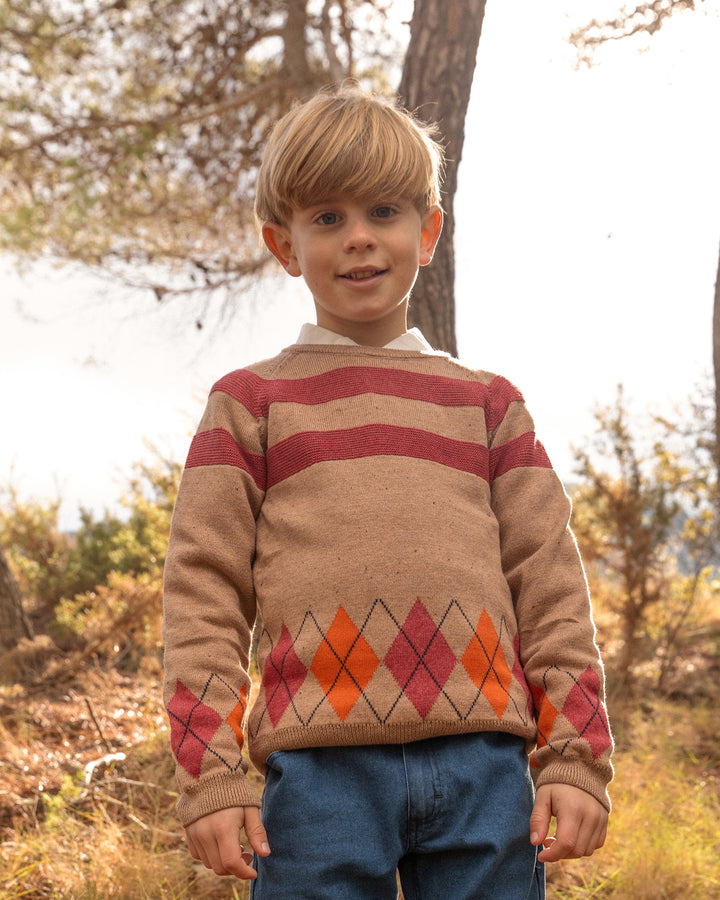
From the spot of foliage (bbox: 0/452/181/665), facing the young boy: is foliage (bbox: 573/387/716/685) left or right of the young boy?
left

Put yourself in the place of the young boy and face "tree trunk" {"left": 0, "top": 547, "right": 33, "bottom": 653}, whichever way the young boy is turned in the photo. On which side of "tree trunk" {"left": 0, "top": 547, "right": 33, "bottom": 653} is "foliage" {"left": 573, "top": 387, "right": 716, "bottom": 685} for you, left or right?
right

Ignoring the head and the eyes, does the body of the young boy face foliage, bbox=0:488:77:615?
no

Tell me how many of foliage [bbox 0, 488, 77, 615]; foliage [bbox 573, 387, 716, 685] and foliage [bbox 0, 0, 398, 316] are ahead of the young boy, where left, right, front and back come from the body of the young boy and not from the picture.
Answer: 0

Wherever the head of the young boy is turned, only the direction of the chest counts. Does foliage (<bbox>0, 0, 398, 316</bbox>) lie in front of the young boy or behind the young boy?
behind

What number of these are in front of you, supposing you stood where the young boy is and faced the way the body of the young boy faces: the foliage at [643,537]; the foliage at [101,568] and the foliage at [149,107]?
0

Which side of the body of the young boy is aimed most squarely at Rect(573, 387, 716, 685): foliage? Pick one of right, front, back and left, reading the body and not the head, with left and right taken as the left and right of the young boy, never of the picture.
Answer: back

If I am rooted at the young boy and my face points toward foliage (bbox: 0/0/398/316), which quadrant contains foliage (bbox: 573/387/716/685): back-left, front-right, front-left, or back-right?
front-right

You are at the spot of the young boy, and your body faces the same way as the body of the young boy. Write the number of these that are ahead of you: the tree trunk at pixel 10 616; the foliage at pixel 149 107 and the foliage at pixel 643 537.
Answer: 0

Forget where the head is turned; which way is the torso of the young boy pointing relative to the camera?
toward the camera

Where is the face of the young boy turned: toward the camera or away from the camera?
toward the camera

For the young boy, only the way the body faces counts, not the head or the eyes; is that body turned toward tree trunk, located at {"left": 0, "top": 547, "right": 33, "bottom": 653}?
no
